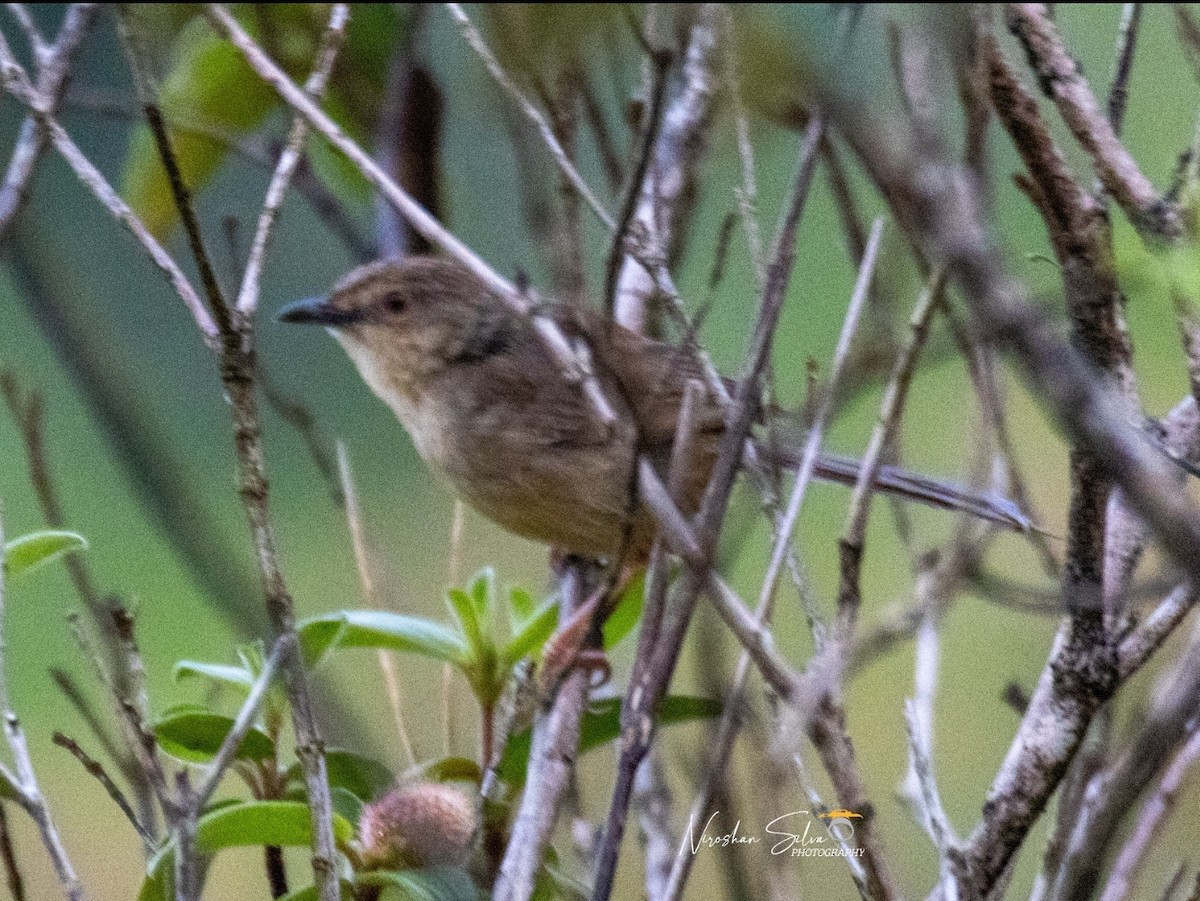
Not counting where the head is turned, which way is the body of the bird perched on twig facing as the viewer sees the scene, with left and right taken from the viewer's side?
facing to the left of the viewer

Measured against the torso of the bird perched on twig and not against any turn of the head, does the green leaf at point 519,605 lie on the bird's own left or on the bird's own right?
on the bird's own left

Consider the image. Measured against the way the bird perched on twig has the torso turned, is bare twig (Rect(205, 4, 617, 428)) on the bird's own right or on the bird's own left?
on the bird's own left

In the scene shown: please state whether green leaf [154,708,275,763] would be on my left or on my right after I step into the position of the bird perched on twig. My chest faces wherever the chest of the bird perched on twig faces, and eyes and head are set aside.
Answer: on my left

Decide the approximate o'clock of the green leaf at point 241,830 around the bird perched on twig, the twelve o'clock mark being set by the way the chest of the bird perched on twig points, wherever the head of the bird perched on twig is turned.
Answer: The green leaf is roughly at 12 o'clock from the bird perched on twig.
